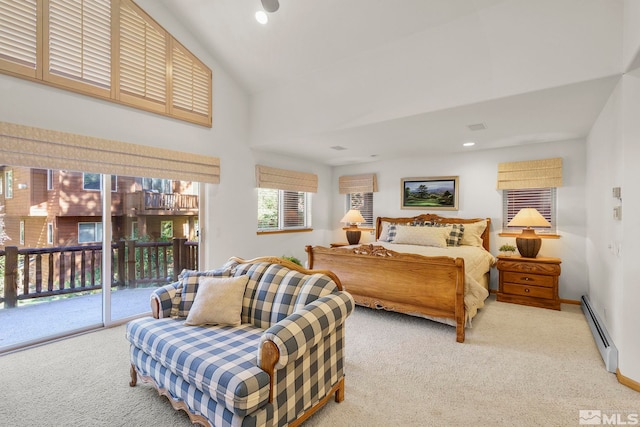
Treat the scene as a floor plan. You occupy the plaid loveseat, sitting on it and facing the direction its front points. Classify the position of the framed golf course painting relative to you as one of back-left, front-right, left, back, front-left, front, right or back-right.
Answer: back

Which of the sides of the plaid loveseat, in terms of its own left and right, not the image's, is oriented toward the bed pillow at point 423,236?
back

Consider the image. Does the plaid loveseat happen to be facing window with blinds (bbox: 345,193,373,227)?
no

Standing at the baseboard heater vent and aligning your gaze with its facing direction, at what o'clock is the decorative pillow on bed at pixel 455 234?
The decorative pillow on bed is roughly at 1 o'clock from the baseboard heater vent.

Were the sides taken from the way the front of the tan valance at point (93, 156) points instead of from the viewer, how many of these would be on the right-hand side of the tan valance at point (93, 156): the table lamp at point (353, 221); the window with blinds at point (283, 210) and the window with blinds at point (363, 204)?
0

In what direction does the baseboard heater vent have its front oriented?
to the viewer's left

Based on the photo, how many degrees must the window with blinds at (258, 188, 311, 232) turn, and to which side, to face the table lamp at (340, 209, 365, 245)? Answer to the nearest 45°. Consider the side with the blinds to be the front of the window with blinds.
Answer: approximately 45° to its left

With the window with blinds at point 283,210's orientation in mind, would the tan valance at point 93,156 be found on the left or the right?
on its right

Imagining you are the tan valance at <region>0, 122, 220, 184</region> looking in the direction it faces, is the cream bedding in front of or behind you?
in front

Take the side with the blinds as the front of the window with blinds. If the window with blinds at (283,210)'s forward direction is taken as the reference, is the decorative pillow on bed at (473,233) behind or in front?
in front

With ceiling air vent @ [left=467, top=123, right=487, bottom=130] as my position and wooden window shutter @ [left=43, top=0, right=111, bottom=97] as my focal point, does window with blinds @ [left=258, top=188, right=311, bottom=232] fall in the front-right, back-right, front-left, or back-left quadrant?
front-right

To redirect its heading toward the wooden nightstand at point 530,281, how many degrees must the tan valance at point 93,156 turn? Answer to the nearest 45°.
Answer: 0° — it already faces it

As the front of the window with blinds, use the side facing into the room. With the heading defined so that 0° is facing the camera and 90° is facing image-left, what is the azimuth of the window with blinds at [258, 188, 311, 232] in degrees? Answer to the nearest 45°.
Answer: approximately 315°

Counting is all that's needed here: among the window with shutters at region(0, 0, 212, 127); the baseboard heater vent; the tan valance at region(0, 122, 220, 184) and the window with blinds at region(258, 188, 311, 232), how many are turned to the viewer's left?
1

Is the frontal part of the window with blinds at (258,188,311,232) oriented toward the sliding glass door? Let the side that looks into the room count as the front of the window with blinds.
no

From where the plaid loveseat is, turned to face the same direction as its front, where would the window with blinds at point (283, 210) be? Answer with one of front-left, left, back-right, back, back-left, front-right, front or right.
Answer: back-right

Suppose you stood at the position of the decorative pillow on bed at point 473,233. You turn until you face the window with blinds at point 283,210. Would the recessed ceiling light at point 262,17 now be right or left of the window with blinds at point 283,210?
left
